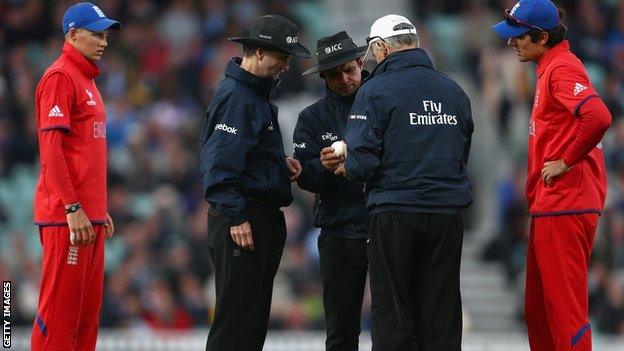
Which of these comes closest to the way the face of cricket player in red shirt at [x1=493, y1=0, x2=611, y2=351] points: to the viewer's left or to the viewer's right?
to the viewer's left

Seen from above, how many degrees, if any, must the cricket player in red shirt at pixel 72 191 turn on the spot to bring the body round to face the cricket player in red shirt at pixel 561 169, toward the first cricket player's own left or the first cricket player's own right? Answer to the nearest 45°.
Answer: approximately 45° to the first cricket player's own left

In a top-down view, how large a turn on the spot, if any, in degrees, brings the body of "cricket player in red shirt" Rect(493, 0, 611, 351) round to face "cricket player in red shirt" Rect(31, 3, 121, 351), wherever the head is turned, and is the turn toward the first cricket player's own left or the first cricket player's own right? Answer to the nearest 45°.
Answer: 0° — they already face them

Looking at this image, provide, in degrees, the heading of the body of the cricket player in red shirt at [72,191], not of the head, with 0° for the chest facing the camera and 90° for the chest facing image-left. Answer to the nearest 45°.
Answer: approximately 315°

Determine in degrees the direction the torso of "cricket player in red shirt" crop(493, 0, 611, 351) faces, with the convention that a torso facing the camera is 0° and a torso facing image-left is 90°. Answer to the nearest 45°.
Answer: approximately 90°

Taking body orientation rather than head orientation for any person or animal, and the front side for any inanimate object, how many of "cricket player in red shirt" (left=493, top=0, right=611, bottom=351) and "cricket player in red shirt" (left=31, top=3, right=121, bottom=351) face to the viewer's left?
1
